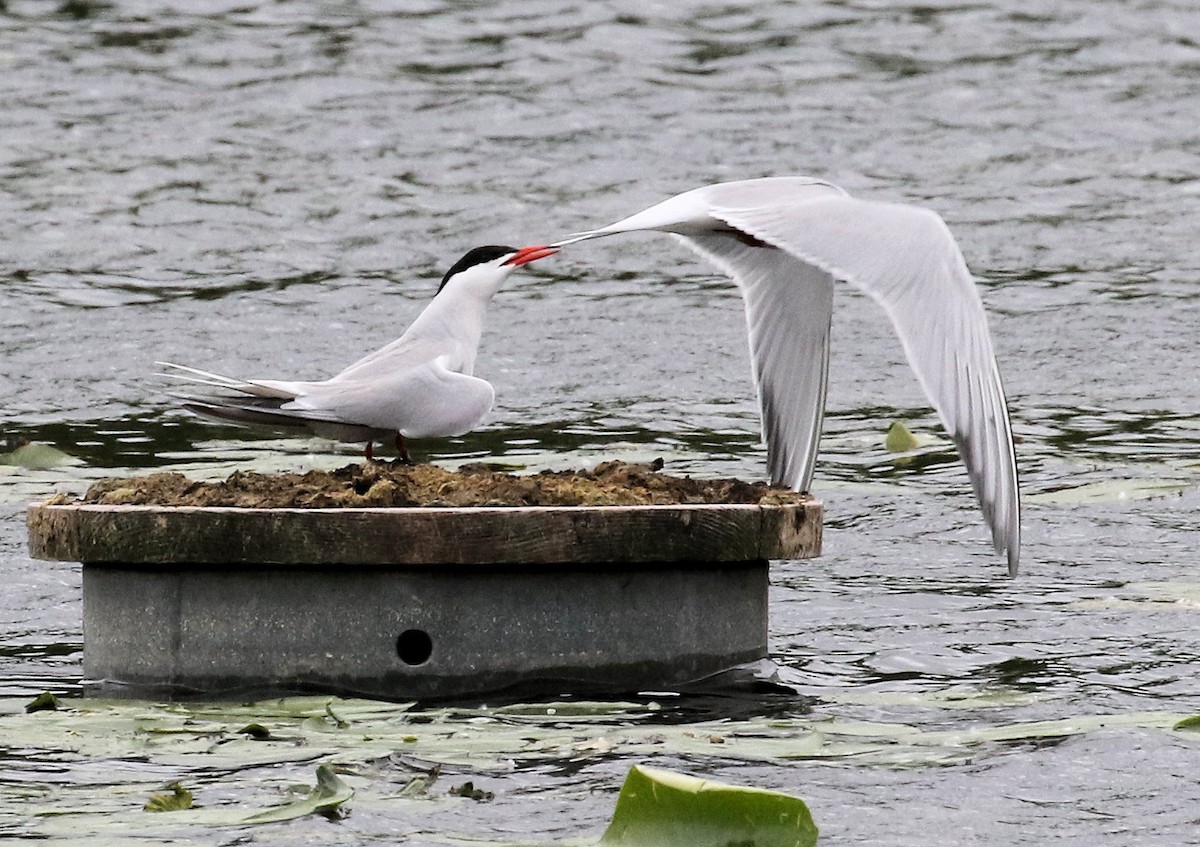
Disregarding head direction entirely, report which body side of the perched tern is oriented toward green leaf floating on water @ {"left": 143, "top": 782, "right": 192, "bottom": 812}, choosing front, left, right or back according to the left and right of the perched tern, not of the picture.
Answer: right

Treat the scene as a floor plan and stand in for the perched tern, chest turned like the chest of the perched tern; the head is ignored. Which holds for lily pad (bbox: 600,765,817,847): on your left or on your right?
on your right

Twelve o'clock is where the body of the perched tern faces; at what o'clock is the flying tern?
The flying tern is roughly at 12 o'clock from the perched tern.

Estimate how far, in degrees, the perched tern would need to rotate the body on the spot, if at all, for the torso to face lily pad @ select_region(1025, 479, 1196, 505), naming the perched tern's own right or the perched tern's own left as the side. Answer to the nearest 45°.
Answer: approximately 45° to the perched tern's own left

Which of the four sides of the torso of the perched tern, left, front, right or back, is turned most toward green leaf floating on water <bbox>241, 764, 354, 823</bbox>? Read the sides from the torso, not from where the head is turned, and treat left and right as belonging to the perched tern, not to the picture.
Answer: right

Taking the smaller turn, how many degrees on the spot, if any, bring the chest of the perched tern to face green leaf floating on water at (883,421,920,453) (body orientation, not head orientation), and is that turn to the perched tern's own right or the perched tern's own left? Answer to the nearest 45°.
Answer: approximately 45° to the perched tern's own left

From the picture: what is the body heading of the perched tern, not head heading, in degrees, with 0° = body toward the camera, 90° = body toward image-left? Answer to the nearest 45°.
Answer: approximately 270°

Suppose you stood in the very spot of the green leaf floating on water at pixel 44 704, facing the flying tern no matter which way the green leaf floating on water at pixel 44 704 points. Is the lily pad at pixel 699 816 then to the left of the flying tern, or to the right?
right

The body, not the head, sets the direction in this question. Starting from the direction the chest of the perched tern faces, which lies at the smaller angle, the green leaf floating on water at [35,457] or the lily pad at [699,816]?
the lily pad
